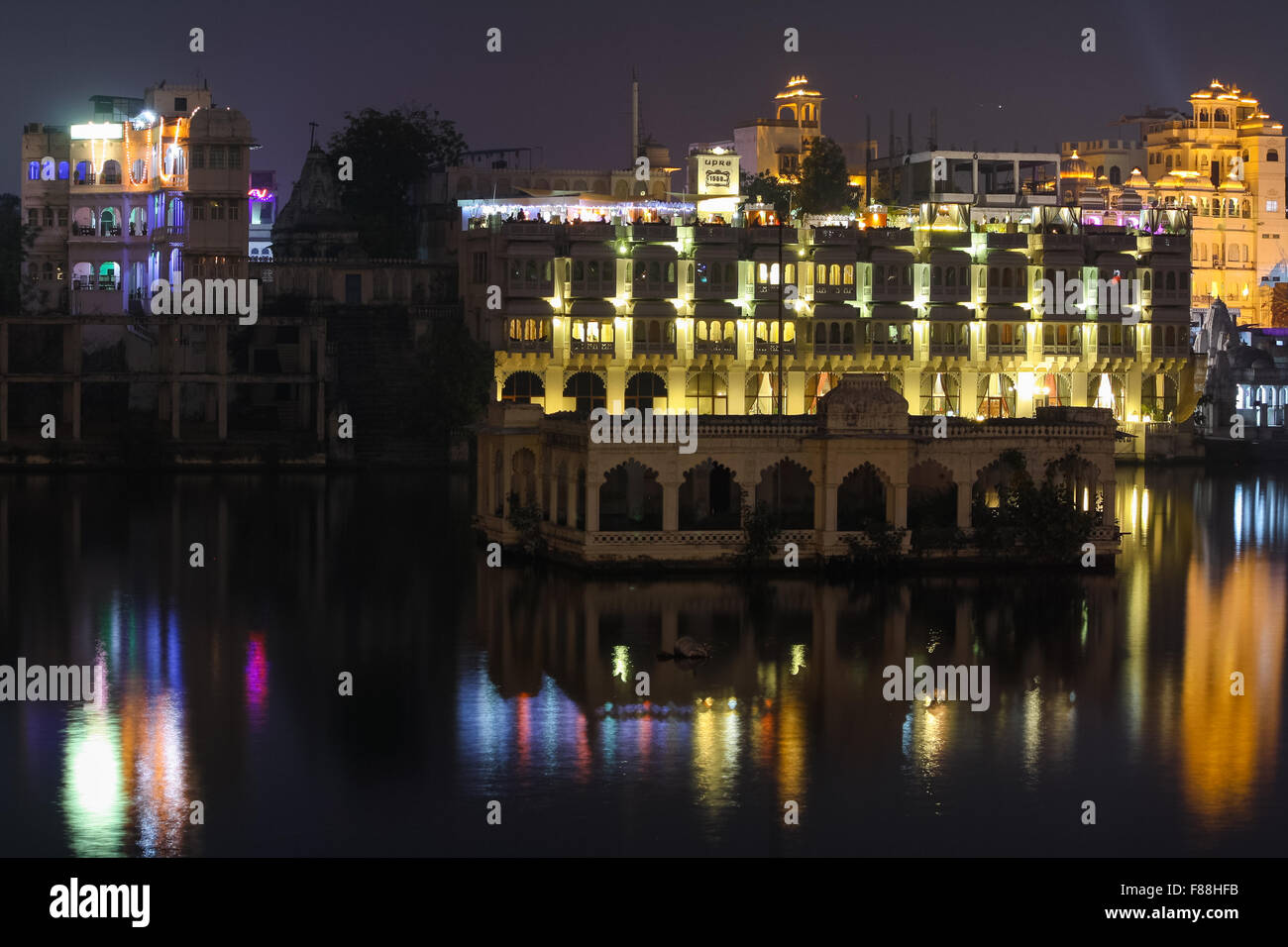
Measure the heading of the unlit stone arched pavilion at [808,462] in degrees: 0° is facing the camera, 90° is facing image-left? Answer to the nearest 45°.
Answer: approximately 0°
